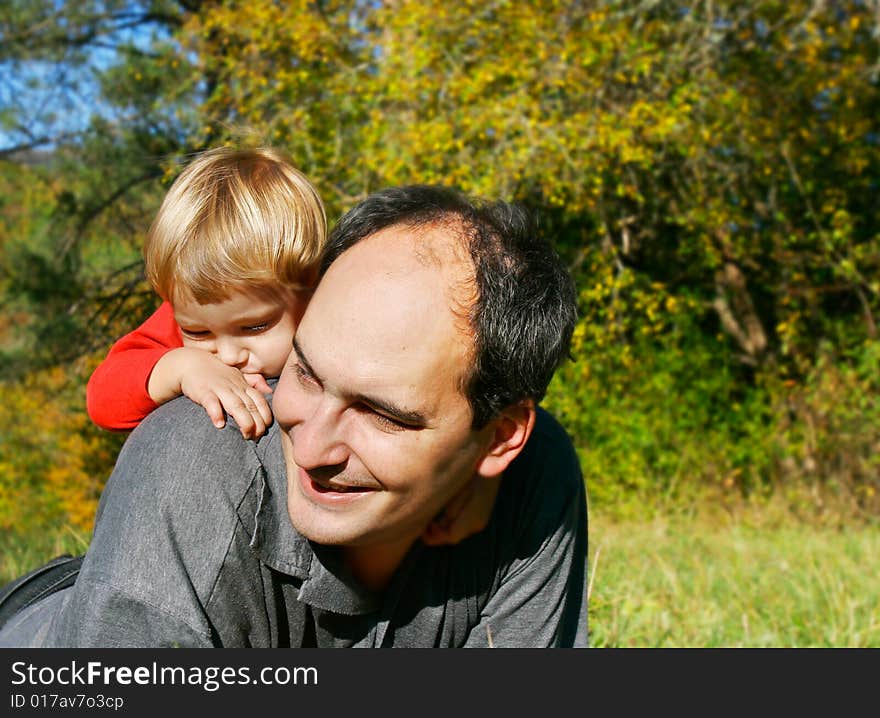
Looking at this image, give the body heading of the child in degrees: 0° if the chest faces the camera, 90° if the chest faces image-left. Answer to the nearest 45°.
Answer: approximately 0°
